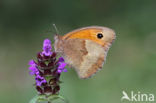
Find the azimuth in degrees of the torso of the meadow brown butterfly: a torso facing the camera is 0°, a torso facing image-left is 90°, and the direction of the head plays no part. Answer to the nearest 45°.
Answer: approximately 90°
